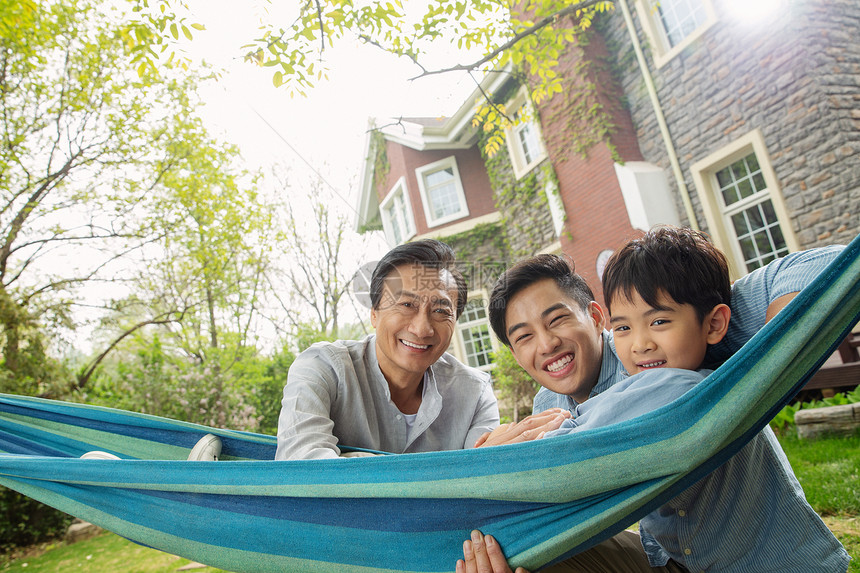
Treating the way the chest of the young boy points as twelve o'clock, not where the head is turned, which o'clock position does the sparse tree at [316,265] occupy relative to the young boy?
The sparse tree is roughly at 3 o'clock from the young boy.

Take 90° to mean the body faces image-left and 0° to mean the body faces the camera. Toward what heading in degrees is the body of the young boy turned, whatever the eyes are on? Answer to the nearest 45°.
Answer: approximately 45°

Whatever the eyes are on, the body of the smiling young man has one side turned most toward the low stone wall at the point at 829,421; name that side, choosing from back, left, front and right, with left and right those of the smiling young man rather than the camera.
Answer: back

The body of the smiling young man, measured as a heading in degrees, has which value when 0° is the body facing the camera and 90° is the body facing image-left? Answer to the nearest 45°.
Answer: approximately 45°

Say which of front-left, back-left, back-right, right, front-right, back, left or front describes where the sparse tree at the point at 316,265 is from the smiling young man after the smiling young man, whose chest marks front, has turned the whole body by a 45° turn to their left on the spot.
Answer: back-right

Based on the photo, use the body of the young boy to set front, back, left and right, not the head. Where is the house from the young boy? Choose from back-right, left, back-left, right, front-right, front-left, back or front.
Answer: back-right

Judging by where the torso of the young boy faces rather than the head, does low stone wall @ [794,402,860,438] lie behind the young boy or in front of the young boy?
behind

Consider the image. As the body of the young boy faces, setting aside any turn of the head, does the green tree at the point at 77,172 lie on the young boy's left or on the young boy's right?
on the young boy's right
